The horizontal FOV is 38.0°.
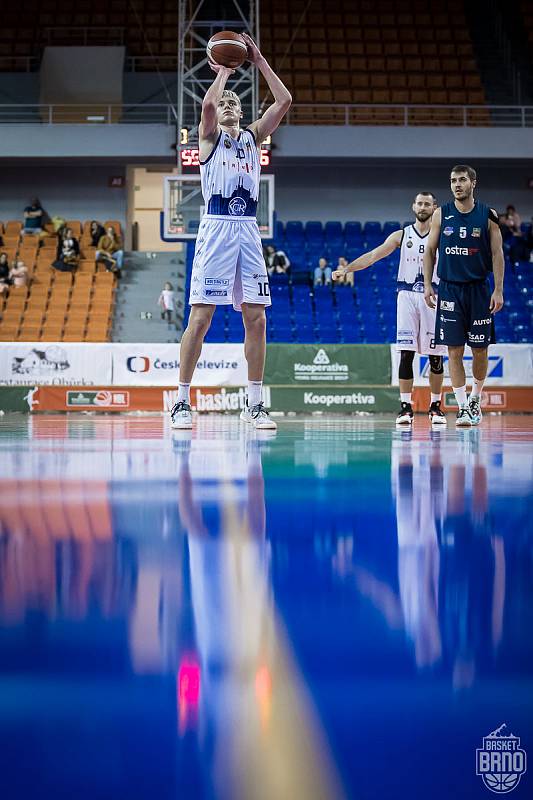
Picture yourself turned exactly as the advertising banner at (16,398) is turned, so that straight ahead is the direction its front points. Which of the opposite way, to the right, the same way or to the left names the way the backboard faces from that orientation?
the same way

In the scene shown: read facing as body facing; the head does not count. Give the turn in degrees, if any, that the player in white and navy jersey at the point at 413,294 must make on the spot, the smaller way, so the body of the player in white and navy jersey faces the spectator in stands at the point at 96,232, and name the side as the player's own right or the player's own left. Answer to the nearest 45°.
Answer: approximately 135° to the player's own right

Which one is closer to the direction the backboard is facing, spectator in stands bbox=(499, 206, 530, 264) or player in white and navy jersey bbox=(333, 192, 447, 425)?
the player in white and navy jersey

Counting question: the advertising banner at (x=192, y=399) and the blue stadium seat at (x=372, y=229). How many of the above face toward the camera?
2

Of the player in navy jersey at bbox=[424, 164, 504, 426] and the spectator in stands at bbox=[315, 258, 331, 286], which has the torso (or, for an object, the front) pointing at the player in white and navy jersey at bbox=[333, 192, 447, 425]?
the spectator in stands

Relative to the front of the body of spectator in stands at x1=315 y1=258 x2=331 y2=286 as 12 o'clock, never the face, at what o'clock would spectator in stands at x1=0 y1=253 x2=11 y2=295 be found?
spectator in stands at x1=0 y1=253 x2=11 y2=295 is roughly at 3 o'clock from spectator in stands at x1=315 y1=258 x2=331 y2=286.

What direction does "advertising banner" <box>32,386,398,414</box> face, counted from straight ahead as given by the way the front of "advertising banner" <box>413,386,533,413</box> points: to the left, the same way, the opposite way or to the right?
the same way

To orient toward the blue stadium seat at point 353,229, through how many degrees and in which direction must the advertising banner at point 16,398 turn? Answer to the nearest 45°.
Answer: approximately 135° to its left

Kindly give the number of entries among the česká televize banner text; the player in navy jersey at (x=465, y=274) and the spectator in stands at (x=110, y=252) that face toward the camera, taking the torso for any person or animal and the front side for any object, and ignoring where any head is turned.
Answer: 3

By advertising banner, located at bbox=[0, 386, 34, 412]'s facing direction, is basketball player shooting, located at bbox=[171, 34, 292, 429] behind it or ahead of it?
ahead

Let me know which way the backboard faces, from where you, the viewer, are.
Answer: facing the viewer

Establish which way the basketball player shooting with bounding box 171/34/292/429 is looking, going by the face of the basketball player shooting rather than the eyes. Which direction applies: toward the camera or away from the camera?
toward the camera

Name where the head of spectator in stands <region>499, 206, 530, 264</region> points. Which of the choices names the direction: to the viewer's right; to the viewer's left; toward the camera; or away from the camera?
toward the camera

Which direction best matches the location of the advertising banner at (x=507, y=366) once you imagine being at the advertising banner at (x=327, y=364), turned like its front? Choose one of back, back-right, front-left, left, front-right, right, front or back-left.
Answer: left

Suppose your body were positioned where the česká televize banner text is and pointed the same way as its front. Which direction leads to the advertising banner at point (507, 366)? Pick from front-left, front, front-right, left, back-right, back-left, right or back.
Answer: left

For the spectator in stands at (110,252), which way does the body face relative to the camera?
toward the camera

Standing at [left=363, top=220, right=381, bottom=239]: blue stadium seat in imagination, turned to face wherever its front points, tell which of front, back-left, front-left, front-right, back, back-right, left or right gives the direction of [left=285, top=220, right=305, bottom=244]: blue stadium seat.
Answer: right

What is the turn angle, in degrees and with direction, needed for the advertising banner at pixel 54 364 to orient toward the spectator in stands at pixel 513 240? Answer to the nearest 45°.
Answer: approximately 90° to its left

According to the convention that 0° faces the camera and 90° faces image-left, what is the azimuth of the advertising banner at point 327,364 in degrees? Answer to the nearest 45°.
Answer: approximately 0°
